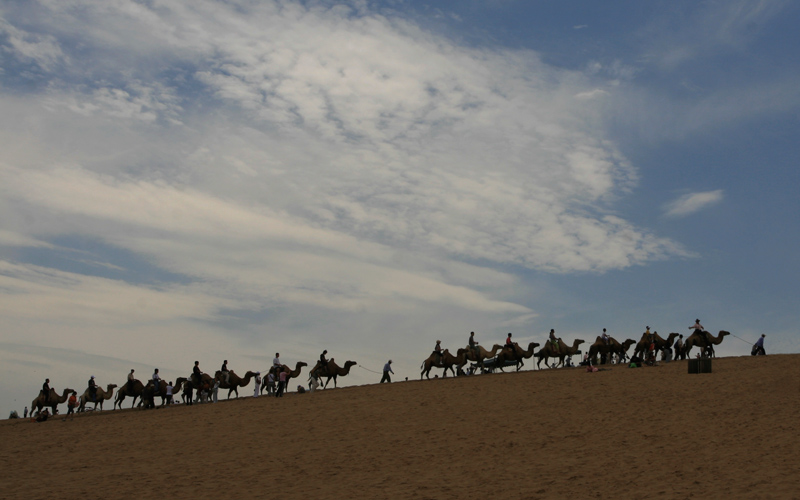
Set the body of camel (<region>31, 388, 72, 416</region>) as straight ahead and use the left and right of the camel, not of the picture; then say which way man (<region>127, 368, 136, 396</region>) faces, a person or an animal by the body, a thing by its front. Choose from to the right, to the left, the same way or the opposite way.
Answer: the same way

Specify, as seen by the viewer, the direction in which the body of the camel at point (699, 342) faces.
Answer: to the viewer's right

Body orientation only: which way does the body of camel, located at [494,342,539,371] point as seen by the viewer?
to the viewer's right

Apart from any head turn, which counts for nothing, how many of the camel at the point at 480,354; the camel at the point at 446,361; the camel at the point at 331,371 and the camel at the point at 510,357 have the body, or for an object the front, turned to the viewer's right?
4

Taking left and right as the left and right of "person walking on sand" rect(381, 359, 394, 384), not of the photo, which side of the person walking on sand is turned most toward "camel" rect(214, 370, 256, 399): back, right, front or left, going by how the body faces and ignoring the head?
back

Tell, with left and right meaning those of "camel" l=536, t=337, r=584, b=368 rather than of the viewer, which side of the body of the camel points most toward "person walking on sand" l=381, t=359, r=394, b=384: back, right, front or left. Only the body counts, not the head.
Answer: back

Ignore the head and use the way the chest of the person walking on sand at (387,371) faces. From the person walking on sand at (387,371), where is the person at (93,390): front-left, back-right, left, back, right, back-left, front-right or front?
back

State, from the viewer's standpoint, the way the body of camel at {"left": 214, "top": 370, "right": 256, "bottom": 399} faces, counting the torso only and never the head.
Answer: to the viewer's right

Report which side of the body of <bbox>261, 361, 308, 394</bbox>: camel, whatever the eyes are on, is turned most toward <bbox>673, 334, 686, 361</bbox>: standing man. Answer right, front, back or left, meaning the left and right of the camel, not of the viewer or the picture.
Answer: front

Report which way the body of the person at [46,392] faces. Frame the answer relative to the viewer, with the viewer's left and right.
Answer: facing to the right of the viewer

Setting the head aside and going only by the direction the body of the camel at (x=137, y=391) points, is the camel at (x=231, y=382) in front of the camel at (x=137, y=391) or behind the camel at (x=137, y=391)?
in front

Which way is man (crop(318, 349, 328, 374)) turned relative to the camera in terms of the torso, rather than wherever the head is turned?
to the viewer's right

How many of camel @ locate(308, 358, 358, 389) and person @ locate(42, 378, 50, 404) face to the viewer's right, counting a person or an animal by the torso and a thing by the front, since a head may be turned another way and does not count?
2

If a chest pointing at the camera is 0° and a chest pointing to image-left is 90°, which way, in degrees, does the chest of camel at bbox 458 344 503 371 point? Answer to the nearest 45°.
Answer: approximately 270°

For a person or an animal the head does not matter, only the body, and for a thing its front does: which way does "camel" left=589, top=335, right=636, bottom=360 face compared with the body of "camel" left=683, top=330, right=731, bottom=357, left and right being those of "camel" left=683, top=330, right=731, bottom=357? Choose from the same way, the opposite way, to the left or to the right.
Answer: the same way

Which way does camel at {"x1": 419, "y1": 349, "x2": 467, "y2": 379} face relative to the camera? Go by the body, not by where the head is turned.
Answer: to the viewer's right

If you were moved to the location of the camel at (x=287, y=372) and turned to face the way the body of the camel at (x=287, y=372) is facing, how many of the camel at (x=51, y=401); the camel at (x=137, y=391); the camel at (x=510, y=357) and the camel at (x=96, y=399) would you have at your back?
3

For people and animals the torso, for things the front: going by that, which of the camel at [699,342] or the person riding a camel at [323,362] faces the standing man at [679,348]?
the person riding a camel at [323,362]

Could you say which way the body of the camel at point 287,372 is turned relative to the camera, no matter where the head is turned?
to the viewer's right

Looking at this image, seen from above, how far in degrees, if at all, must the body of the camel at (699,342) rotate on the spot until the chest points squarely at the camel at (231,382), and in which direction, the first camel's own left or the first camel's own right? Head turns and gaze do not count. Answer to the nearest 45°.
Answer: approximately 135° to the first camel's own right

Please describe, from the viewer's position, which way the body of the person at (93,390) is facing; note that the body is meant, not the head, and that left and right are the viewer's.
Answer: facing to the right of the viewer

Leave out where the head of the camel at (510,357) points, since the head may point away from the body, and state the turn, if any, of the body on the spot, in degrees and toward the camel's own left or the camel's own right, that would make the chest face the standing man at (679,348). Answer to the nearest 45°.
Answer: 0° — it already faces them
